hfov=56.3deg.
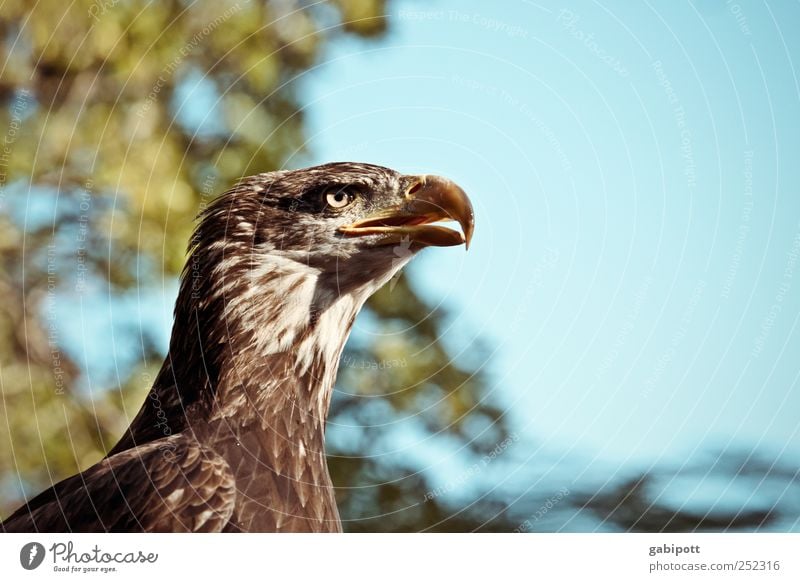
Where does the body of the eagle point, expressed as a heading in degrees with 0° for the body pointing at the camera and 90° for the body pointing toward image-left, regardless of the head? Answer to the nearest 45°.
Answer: approximately 270°
